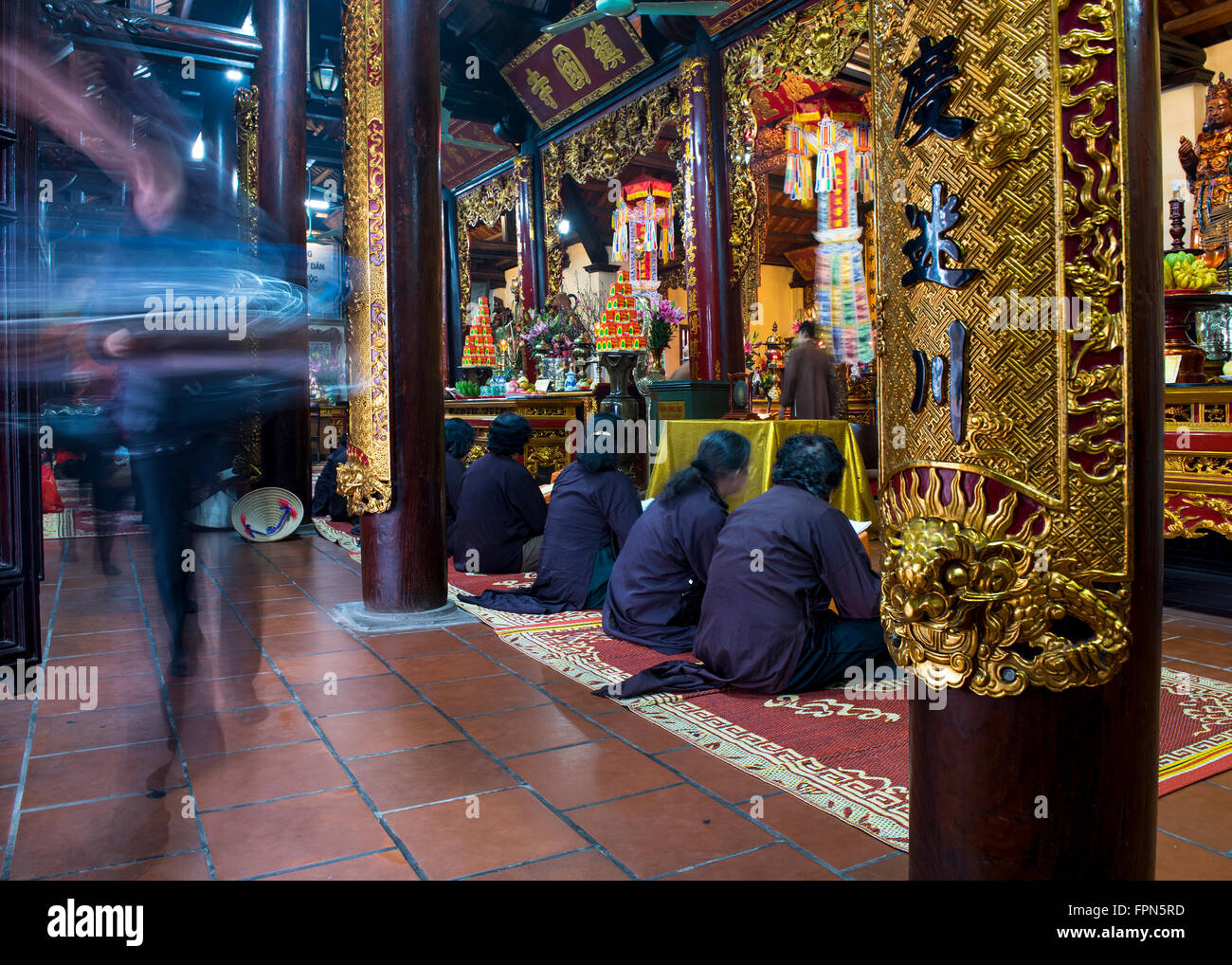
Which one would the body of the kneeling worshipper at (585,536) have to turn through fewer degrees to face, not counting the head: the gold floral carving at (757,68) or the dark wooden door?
the gold floral carving

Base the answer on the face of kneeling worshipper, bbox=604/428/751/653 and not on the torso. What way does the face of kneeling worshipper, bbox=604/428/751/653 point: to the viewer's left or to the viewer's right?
to the viewer's right

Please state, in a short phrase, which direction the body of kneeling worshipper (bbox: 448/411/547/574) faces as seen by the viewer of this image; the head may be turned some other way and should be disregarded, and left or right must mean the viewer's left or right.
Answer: facing away from the viewer and to the right of the viewer

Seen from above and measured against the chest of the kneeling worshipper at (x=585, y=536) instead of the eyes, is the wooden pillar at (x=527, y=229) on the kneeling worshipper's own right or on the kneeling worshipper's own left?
on the kneeling worshipper's own left

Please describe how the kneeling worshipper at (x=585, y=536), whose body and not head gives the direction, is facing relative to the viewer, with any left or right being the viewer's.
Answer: facing away from the viewer and to the right of the viewer

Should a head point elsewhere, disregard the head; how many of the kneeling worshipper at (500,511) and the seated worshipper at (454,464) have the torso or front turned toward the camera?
0

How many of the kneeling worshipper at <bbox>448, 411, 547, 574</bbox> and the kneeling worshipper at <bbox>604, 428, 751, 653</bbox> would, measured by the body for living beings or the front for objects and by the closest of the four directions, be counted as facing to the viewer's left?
0

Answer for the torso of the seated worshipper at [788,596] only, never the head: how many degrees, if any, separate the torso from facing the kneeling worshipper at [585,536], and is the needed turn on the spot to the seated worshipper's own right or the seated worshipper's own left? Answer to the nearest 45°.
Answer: approximately 90° to the seated worshipper's own left

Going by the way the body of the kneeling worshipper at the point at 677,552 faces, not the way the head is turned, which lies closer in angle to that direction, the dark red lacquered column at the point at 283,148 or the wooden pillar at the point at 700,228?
the wooden pillar

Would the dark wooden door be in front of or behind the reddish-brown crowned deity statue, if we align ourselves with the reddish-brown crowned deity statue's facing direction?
in front

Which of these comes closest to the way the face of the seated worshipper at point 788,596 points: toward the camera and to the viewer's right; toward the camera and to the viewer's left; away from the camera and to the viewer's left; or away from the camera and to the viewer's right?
away from the camera and to the viewer's right

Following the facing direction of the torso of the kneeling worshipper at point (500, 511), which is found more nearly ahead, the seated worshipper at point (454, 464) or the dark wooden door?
the seated worshipper
